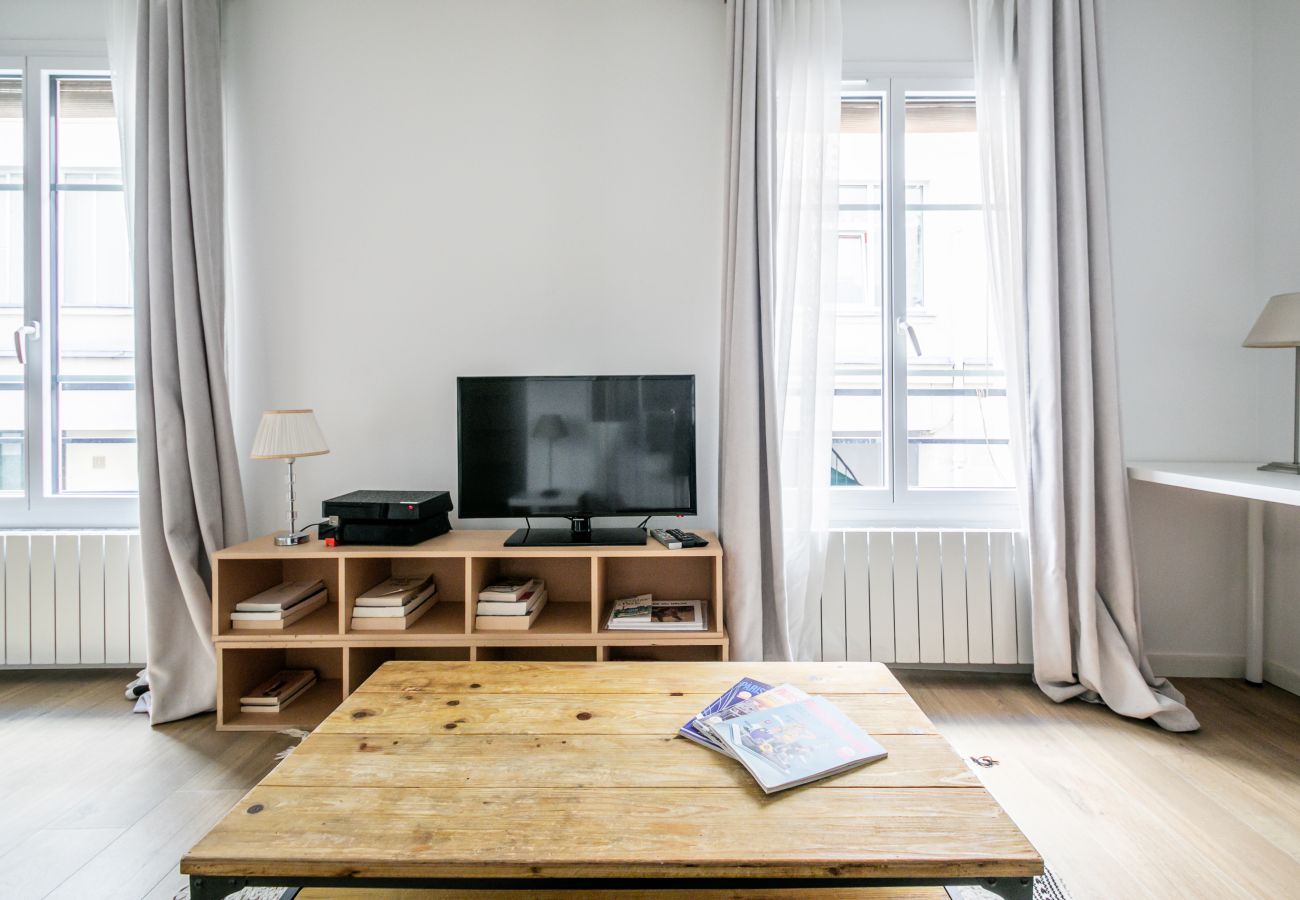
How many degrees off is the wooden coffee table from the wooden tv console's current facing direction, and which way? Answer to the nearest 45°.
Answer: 0° — it already faces it

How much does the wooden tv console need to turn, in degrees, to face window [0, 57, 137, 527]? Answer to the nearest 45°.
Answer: approximately 135° to its right

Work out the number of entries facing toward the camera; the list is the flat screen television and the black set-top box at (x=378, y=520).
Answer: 2

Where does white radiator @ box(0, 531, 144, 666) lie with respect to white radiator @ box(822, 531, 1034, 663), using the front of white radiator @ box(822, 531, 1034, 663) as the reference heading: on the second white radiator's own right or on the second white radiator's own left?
on the second white radiator's own right

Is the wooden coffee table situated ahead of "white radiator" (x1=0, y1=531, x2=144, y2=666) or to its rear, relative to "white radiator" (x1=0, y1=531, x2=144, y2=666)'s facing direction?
ahead

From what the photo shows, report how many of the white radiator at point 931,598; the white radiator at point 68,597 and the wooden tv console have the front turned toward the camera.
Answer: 3
